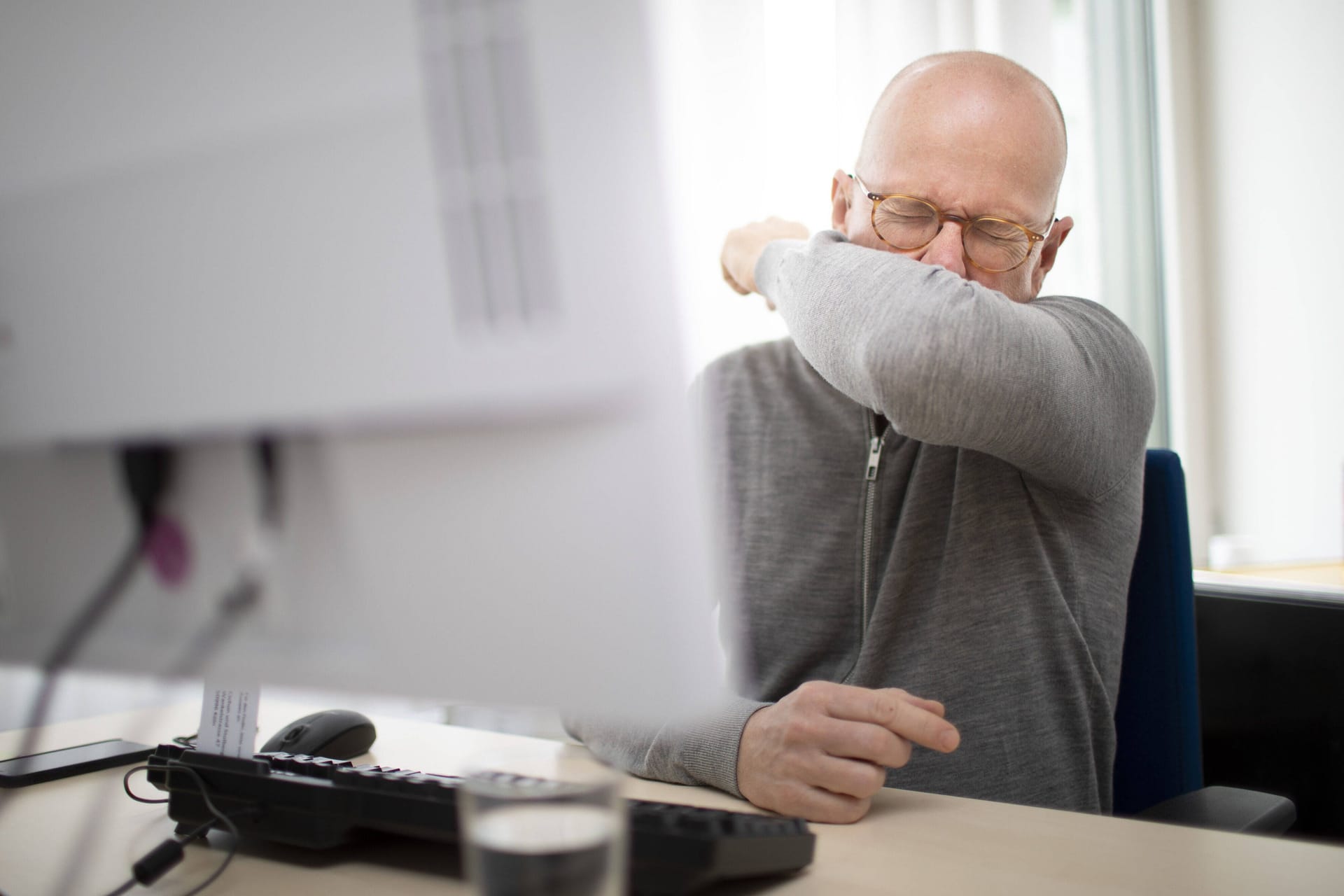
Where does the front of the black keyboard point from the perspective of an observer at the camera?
facing away from the viewer and to the right of the viewer

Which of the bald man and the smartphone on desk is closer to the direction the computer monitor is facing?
the bald man

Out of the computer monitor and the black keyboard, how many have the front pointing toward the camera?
0

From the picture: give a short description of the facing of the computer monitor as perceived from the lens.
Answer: facing away from the viewer and to the right of the viewer

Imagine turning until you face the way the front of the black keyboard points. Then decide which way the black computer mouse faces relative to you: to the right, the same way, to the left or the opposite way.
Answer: the opposite way

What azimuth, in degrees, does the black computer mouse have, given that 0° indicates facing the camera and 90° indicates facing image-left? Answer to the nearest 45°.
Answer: approximately 45°

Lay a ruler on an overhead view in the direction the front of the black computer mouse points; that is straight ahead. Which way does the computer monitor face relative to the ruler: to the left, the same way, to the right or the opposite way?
the opposite way

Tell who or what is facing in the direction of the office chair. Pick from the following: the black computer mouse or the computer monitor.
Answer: the computer monitor
